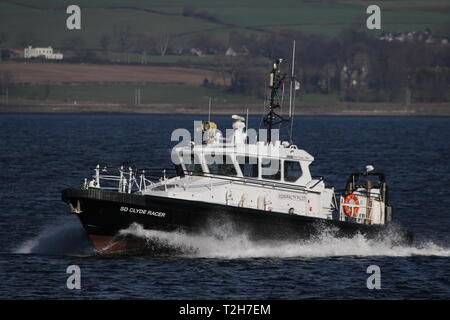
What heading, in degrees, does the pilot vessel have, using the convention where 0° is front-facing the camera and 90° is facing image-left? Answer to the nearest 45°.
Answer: approximately 45°
